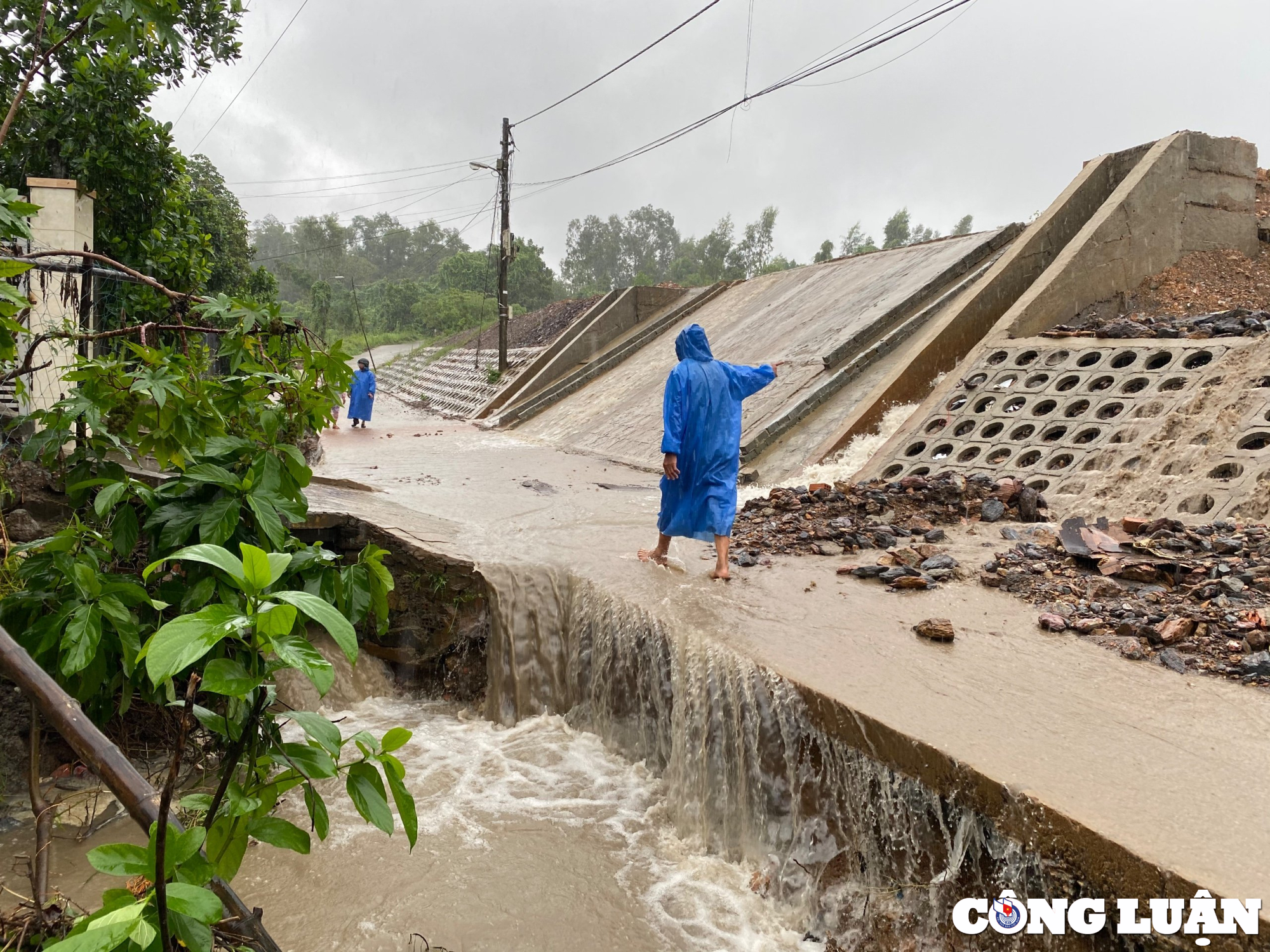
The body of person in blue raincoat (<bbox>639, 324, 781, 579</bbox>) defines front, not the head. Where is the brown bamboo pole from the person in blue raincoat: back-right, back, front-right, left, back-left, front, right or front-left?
back-left

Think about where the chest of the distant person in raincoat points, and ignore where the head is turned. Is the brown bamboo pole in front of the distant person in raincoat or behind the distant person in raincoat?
in front

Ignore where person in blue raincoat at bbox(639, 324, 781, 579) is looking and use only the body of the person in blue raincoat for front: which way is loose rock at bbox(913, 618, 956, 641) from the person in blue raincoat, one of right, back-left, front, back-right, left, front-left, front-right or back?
back

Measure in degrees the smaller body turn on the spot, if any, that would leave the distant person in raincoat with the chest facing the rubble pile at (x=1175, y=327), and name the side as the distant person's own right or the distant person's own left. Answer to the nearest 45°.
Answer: approximately 45° to the distant person's own left

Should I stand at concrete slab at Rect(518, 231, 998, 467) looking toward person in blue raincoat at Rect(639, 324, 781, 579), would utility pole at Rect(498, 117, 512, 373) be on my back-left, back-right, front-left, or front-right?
back-right

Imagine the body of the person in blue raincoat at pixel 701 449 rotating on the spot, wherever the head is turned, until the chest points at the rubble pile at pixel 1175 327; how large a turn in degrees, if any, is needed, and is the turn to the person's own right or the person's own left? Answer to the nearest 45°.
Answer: approximately 90° to the person's own right

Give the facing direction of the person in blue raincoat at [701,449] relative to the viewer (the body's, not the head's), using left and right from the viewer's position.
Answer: facing away from the viewer and to the left of the viewer

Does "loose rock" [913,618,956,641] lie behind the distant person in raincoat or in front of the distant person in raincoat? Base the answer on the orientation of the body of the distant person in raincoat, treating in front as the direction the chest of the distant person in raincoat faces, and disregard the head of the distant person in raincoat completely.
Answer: in front

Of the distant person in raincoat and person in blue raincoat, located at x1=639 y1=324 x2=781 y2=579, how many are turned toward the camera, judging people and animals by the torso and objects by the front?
1

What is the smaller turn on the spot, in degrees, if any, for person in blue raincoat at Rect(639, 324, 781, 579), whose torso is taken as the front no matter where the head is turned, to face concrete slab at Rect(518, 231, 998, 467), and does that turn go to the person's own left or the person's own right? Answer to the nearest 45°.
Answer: approximately 45° to the person's own right

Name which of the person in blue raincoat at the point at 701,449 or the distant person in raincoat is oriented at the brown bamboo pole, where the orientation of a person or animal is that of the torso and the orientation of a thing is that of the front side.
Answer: the distant person in raincoat

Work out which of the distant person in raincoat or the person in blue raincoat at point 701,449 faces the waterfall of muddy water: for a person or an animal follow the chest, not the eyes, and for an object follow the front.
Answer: the distant person in raincoat
